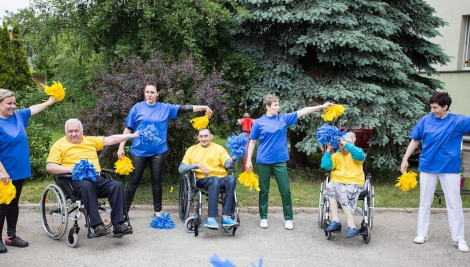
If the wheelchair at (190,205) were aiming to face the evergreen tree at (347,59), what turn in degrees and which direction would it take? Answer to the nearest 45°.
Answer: approximately 90° to its left

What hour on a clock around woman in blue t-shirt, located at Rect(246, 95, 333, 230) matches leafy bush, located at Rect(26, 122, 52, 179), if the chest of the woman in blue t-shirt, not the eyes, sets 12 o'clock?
The leafy bush is roughly at 4 o'clock from the woman in blue t-shirt.

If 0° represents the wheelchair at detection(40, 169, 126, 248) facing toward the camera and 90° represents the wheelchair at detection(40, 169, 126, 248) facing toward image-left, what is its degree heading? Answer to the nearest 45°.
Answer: approximately 315°

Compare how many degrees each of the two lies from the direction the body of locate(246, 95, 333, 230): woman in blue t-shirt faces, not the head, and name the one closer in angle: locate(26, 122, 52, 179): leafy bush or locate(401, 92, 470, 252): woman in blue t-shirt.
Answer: the woman in blue t-shirt

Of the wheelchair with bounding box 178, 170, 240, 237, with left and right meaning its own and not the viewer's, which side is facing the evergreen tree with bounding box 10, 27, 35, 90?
back

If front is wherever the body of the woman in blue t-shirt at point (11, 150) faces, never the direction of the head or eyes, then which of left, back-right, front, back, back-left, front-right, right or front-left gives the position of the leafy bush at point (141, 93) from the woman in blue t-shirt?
left

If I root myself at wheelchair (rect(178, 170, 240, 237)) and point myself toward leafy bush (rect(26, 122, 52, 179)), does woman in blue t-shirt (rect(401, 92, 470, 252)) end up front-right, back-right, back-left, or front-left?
back-right

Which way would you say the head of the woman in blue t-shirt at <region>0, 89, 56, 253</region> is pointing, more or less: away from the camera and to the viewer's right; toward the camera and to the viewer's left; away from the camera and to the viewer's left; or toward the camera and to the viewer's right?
toward the camera and to the viewer's right

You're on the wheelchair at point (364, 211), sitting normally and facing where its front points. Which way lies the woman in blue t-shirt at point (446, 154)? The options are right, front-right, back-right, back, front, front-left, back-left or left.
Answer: left

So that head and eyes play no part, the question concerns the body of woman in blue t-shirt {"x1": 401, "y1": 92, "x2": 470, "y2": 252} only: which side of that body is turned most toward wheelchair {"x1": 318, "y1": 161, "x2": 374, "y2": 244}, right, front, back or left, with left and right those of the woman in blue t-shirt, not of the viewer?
right
